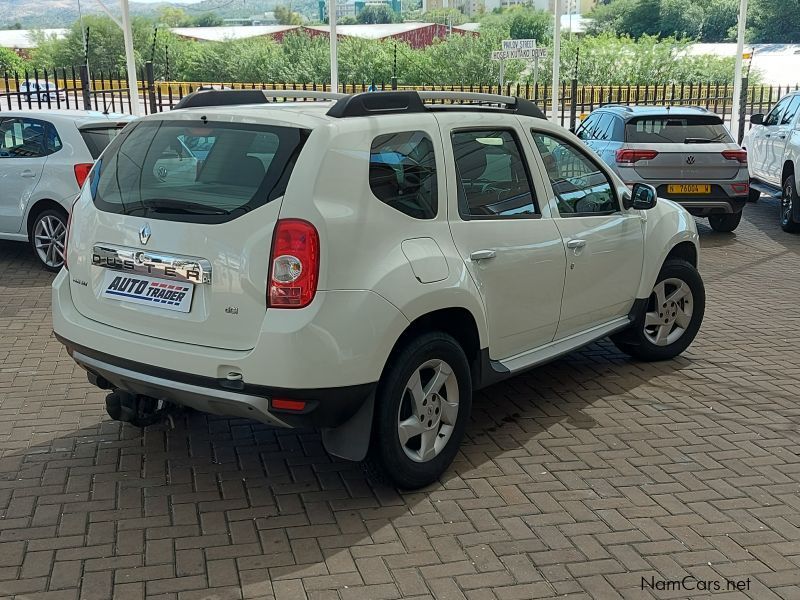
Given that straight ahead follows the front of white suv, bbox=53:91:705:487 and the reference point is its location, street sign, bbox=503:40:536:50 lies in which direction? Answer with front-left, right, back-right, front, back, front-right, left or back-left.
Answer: front-left

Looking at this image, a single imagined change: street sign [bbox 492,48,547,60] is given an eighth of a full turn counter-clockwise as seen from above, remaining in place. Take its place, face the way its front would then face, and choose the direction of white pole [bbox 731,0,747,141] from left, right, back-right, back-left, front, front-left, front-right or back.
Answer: front-left

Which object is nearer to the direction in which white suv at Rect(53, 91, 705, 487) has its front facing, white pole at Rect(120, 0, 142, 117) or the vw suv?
the vw suv

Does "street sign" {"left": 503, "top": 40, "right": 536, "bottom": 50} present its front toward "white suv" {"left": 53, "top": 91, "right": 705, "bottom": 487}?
yes

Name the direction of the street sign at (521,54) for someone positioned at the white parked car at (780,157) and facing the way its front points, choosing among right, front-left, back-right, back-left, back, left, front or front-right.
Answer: front

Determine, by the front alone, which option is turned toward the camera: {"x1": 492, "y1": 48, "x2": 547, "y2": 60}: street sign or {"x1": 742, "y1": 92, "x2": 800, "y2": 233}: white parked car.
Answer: the street sign

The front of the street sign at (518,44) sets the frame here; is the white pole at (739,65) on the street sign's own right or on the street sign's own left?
on the street sign's own left

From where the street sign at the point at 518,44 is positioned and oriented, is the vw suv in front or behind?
in front

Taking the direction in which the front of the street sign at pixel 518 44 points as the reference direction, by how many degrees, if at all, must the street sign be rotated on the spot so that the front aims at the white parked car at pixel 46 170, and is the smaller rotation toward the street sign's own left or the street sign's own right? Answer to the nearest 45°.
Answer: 0° — it already faces it

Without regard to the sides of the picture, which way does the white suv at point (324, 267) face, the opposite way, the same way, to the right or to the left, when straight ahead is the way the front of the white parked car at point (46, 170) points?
to the right

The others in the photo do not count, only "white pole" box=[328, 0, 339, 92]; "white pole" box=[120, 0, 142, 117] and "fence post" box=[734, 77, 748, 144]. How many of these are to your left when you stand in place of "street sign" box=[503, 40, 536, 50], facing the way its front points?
1

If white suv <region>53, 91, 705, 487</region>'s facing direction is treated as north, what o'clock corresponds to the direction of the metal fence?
The metal fence is roughly at 10 o'clock from the white suv.

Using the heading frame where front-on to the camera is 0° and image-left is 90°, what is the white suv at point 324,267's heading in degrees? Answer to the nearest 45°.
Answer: approximately 225°

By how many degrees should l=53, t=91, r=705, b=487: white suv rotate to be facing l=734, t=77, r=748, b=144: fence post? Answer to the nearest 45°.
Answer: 0° — it already faces it

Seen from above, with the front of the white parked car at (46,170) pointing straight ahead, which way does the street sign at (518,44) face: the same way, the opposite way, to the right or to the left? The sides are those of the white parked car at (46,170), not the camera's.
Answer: to the left

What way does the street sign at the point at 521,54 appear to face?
toward the camera
